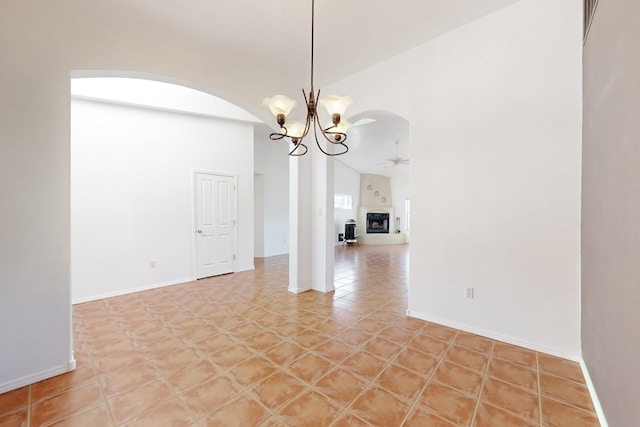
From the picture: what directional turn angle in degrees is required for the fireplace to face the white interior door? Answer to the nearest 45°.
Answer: approximately 45° to its right

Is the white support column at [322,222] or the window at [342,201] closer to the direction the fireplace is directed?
the white support column

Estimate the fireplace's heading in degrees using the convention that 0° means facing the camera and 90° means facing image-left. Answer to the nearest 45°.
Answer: approximately 0°

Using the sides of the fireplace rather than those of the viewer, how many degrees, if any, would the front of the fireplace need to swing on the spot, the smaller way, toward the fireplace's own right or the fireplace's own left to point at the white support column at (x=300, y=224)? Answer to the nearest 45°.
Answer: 0° — it already faces it

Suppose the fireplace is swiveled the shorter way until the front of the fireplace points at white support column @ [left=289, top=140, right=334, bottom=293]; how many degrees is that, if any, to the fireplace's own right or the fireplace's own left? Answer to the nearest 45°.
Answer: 0° — it already faces it

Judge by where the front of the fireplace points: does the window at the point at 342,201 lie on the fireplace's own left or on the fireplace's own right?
on the fireplace's own right

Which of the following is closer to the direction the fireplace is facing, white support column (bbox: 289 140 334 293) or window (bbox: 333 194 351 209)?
the white support column
